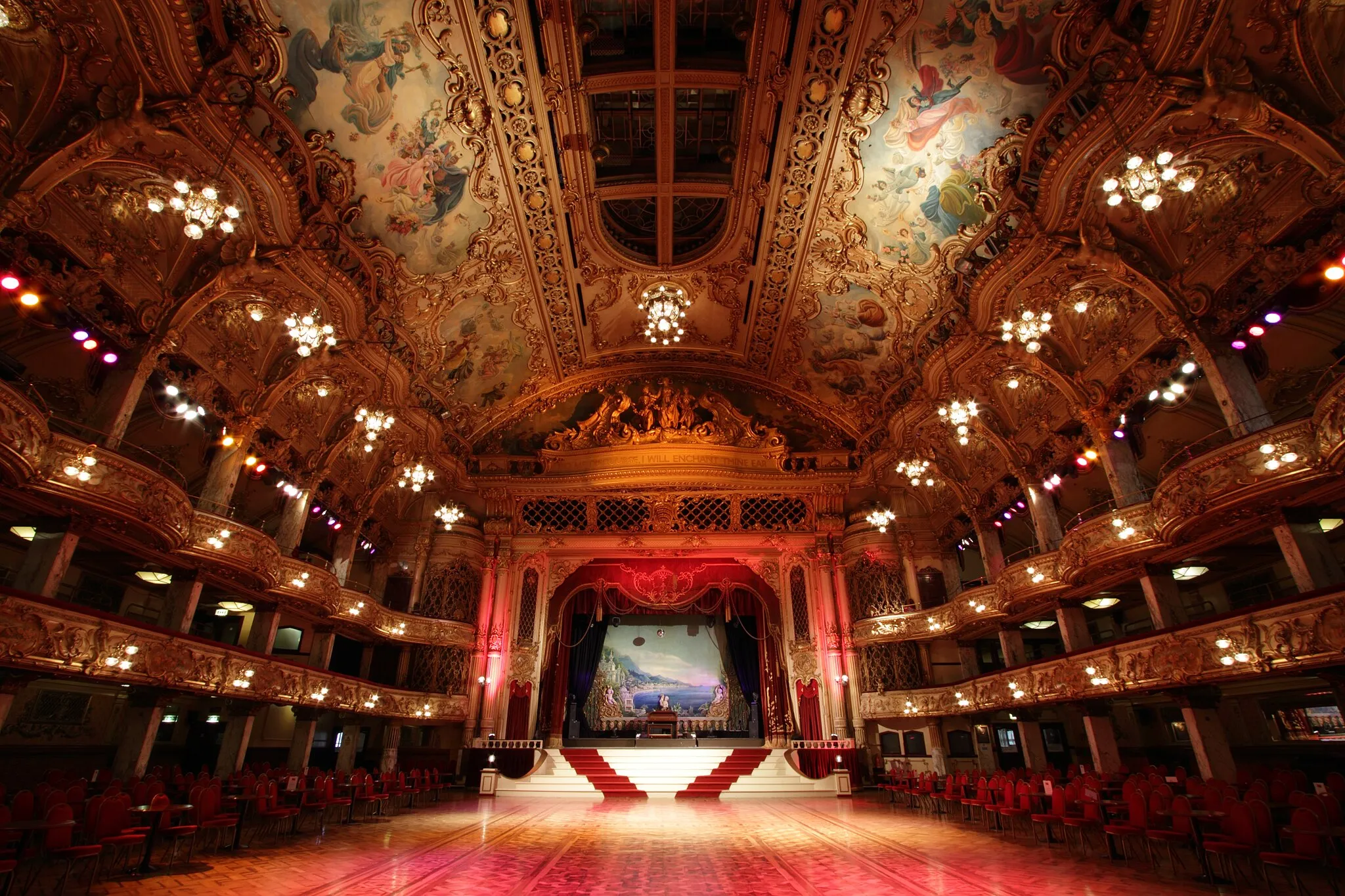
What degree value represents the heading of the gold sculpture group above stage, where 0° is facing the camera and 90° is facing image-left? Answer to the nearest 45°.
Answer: approximately 0°

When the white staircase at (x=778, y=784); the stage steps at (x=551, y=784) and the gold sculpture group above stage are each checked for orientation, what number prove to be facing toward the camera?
3

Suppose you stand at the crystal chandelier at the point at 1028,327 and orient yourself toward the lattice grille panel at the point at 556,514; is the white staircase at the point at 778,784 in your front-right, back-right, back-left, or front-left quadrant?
front-right

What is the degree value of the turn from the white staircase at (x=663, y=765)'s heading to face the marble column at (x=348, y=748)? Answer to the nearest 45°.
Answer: approximately 90° to its right

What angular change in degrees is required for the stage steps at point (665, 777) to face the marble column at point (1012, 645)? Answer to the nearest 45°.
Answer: approximately 90° to its left

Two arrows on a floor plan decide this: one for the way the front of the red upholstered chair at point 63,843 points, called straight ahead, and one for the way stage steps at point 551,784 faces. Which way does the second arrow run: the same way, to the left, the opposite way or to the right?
to the right

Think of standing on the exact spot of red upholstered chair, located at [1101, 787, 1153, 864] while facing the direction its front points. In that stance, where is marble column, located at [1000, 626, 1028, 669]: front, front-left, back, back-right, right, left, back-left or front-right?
back-right

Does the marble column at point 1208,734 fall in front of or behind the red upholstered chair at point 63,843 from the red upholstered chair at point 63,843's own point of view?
in front

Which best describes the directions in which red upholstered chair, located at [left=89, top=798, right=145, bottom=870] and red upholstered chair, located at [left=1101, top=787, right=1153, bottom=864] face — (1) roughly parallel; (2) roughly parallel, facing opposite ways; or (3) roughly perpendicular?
roughly parallel, facing opposite ways

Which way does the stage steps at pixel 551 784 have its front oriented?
toward the camera

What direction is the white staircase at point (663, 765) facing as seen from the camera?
toward the camera
